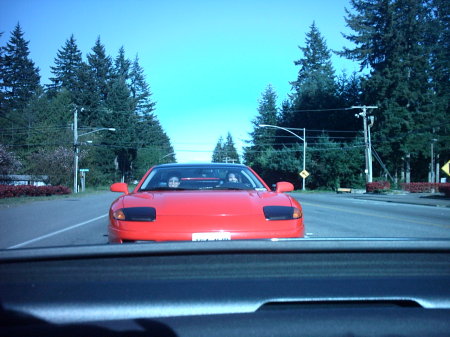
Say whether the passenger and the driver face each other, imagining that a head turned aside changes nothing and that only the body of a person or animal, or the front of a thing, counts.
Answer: no

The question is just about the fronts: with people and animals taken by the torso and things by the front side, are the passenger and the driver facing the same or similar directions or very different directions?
same or similar directions

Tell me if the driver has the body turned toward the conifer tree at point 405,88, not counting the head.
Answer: no

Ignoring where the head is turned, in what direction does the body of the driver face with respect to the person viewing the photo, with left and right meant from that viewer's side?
facing the viewer

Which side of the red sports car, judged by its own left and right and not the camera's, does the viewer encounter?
front

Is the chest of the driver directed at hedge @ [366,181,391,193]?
no

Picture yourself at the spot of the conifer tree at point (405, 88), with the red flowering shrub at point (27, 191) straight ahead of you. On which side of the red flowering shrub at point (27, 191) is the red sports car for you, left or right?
left

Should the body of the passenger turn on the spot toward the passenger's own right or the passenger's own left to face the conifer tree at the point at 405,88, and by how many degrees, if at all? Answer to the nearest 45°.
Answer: approximately 135° to the passenger's own left

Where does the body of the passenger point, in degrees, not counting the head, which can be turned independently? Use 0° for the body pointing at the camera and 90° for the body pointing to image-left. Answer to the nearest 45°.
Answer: approximately 0°
